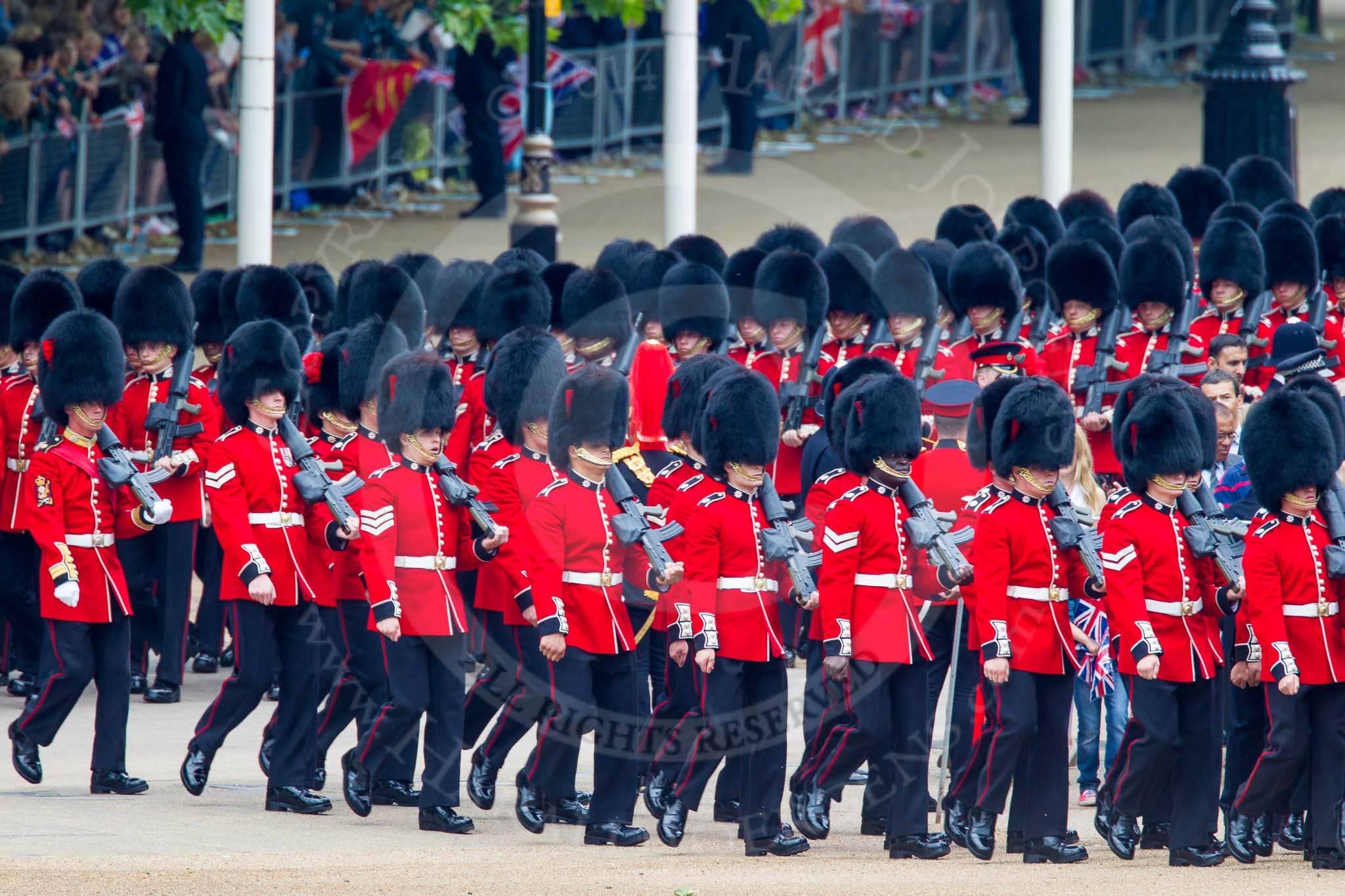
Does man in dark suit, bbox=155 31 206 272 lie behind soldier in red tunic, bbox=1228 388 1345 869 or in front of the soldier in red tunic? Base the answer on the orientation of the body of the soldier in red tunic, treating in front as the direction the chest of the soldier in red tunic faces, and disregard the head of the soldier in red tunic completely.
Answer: behind

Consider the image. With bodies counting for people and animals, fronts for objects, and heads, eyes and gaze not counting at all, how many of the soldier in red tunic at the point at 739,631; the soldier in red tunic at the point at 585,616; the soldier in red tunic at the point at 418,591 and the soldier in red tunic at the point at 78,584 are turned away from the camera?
0

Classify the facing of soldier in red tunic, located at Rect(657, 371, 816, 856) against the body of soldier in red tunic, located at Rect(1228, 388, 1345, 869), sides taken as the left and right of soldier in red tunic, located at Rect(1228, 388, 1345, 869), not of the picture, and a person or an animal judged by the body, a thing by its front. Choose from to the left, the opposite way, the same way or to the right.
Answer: the same way

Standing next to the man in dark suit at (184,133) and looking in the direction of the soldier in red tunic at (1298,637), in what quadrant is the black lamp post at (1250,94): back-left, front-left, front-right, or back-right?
front-left

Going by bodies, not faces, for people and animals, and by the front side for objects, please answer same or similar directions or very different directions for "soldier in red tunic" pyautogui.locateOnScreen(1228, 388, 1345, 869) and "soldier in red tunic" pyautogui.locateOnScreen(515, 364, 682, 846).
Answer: same or similar directions

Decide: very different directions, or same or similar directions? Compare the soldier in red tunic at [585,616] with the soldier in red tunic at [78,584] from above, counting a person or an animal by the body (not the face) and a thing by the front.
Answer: same or similar directions

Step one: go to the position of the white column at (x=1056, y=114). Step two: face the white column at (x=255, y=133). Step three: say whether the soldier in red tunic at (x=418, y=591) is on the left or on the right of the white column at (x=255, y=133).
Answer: left

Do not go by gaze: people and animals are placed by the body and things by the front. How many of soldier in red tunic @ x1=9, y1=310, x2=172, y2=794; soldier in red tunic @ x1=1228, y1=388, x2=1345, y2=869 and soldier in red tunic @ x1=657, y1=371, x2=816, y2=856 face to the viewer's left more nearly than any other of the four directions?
0
